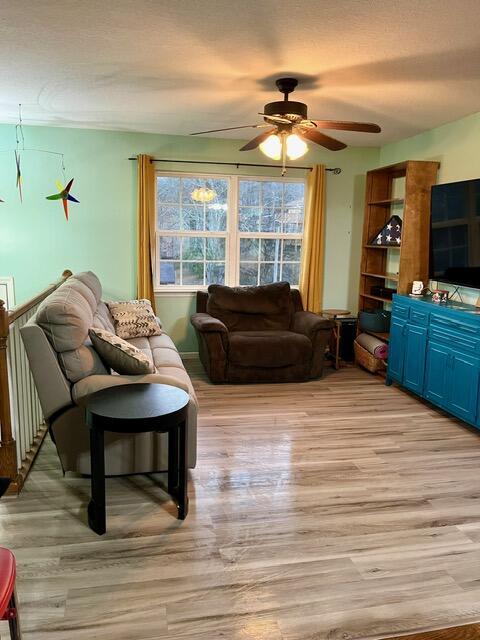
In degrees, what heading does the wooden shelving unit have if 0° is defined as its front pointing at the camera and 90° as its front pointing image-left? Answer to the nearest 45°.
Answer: approximately 45°

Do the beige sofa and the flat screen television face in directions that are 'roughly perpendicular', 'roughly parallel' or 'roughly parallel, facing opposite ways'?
roughly parallel, facing opposite ways

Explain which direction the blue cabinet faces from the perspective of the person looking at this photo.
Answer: facing the viewer and to the left of the viewer

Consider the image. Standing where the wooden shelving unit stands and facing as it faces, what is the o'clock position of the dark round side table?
The dark round side table is roughly at 11 o'clock from the wooden shelving unit.

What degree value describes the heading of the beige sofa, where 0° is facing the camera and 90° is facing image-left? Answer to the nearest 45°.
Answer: approximately 270°

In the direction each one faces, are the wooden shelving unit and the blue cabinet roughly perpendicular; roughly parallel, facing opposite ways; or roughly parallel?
roughly parallel

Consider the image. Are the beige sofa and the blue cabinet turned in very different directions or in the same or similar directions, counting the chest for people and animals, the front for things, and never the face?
very different directions

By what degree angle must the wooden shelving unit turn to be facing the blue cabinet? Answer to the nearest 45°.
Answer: approximately 45° to its left

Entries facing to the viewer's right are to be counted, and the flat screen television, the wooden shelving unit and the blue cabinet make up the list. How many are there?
0

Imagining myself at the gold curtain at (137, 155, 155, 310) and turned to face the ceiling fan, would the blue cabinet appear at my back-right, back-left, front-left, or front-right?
front-left

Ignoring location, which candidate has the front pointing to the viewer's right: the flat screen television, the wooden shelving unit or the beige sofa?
the beige sofa
